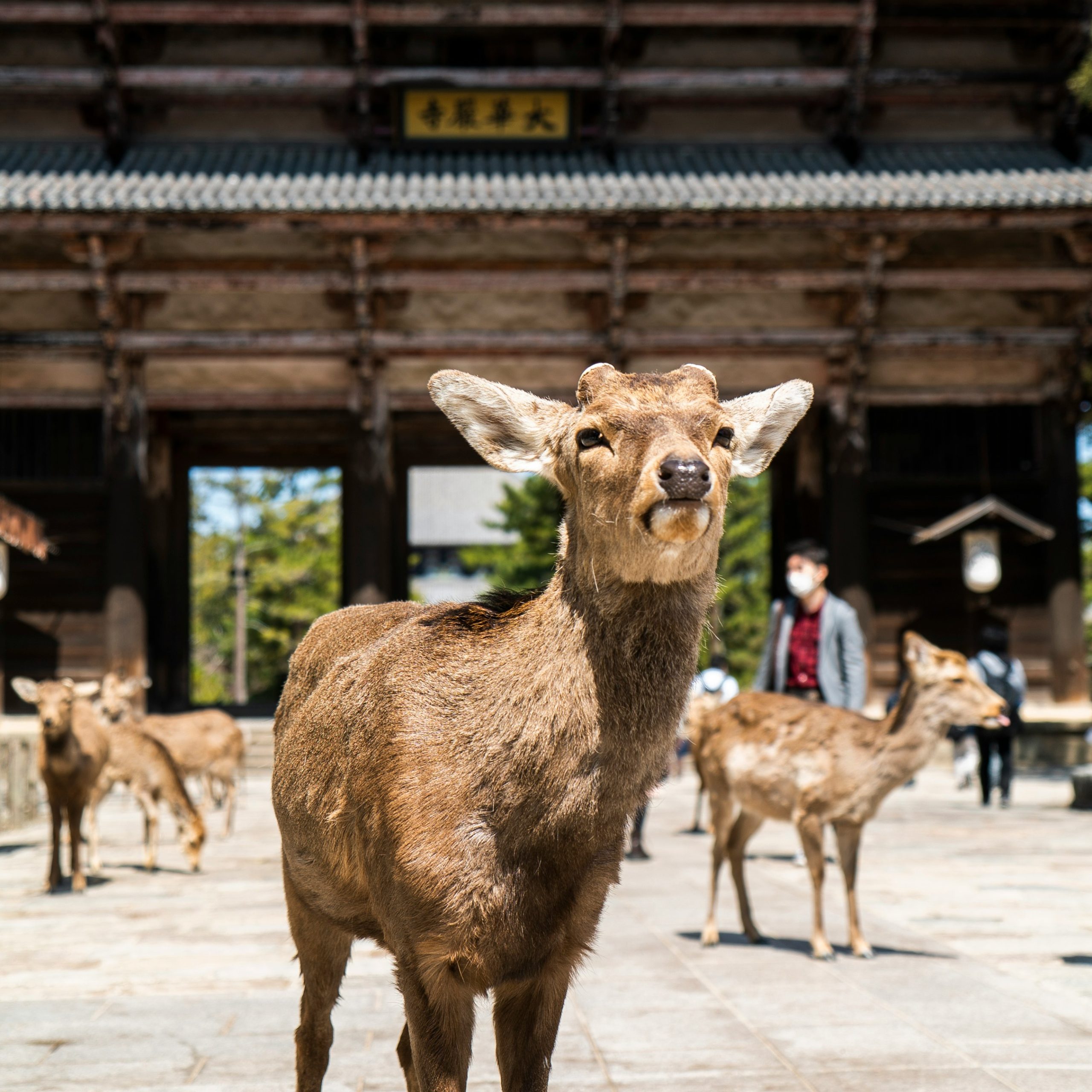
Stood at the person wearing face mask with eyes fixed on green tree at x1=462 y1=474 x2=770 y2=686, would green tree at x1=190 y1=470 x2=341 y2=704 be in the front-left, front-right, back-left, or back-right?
front-left

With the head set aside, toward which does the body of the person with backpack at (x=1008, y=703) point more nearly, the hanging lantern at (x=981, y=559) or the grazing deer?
the hanging lantern

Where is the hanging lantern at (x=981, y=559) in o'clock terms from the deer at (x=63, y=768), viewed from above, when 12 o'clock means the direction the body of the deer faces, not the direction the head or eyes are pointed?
The hanging lantern is roughly at 8 o'clock from the deer.

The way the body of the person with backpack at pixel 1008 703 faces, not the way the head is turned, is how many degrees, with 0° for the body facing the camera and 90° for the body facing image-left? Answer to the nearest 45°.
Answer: approximately 180°

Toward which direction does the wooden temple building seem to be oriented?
toward the camera

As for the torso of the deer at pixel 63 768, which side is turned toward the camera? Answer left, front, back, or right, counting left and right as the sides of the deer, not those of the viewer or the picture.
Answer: front

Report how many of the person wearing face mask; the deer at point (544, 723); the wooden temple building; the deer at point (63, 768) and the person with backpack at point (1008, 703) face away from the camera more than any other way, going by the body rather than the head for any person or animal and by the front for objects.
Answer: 1

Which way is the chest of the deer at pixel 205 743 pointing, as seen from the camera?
to the viewer's left

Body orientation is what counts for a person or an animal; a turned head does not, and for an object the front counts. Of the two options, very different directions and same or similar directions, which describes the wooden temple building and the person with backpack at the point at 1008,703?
very different directions

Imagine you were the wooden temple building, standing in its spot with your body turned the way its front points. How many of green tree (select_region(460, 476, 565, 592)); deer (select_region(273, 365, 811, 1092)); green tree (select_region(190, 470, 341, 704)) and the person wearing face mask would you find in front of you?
2

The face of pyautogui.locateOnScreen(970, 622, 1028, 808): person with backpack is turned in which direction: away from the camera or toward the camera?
away from the camera

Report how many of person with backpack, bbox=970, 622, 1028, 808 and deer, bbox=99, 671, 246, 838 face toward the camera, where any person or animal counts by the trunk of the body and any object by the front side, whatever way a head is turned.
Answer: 0

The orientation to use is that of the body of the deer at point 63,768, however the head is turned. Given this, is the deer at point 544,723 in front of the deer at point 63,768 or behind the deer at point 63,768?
in front

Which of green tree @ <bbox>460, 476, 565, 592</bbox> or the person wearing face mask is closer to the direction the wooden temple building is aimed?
the person wearing face mask

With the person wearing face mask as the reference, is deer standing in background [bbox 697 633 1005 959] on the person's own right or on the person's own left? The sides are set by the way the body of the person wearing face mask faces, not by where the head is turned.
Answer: on the person's own left
